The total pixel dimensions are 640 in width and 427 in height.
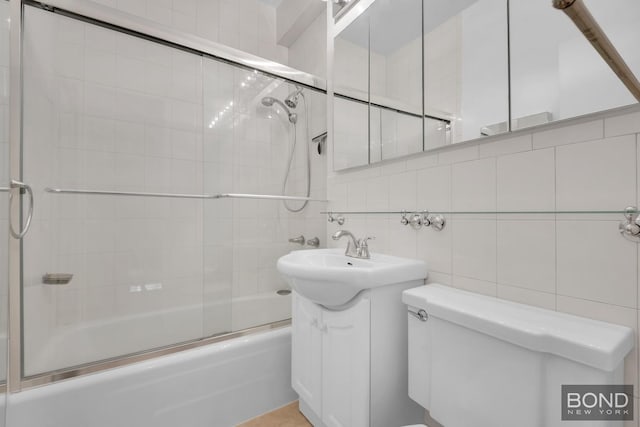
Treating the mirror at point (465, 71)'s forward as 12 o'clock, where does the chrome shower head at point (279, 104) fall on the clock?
The chrome shower head is roughly at 2 o'clock from the mirror.

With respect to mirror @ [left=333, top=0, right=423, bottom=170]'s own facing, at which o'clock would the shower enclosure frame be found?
The shower enclosure frame is roughly at 1 o'clock from the mirror.

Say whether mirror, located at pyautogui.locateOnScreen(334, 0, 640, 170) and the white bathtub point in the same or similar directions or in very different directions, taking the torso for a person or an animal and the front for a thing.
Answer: very different directions

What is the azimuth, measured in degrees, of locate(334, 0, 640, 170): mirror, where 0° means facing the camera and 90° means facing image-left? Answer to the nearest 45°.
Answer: approximately 45°

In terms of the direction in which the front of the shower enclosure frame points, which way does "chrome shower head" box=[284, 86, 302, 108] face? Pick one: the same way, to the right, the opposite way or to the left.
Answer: to the right

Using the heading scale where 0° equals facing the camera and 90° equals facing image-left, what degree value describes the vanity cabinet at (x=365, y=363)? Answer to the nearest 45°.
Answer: approximately 45°

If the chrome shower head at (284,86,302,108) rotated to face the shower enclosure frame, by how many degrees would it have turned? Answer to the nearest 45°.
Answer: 0° — it already faces it

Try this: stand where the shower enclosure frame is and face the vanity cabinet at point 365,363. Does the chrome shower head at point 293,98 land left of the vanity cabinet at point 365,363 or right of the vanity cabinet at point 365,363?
left
